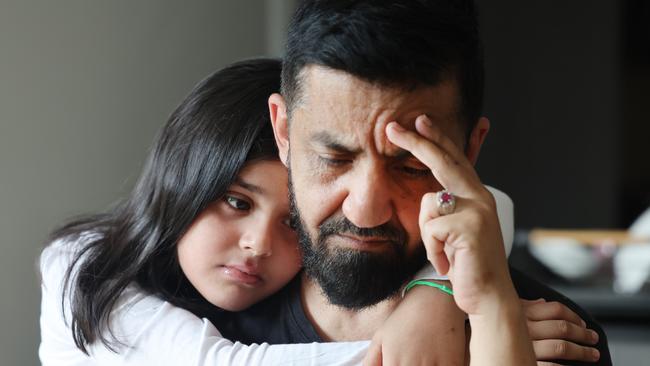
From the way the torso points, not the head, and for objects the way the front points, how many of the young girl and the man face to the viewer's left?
0

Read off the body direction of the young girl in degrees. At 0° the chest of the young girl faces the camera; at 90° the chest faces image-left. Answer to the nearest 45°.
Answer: approximately 315°

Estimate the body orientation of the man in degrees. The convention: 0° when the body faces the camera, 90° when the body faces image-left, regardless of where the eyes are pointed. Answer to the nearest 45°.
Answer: approximately 0°
